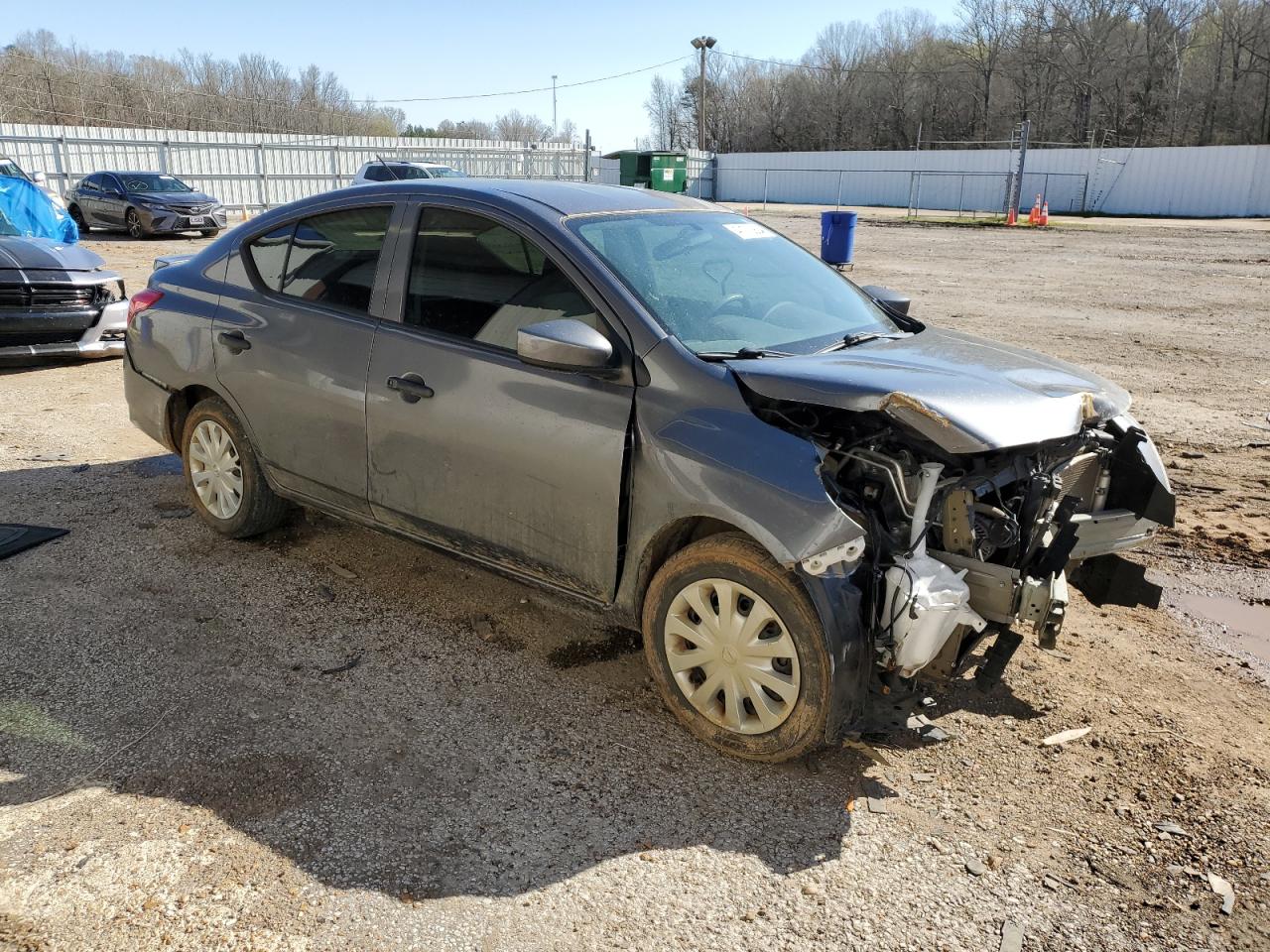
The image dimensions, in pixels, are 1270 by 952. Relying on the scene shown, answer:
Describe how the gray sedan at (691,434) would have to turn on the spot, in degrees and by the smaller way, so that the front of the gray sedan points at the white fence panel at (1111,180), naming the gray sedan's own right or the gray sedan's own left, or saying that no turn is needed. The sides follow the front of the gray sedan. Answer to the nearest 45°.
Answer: approximately 90° to the gray sedan's own left

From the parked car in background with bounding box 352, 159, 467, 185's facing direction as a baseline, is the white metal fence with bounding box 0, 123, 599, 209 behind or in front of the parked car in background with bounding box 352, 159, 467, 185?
behind

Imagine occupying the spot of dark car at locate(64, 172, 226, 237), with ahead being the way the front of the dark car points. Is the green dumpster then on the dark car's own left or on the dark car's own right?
on the dark car's own left

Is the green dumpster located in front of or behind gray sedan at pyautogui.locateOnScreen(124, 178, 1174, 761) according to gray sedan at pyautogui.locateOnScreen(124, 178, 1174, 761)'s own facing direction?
behind

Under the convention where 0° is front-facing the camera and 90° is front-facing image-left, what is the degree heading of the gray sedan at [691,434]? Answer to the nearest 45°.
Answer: approximately 315°

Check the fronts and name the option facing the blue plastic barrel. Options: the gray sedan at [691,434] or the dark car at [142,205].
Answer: the dark car

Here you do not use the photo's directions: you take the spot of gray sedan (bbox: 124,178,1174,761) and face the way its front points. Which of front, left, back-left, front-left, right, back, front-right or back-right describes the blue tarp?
back
